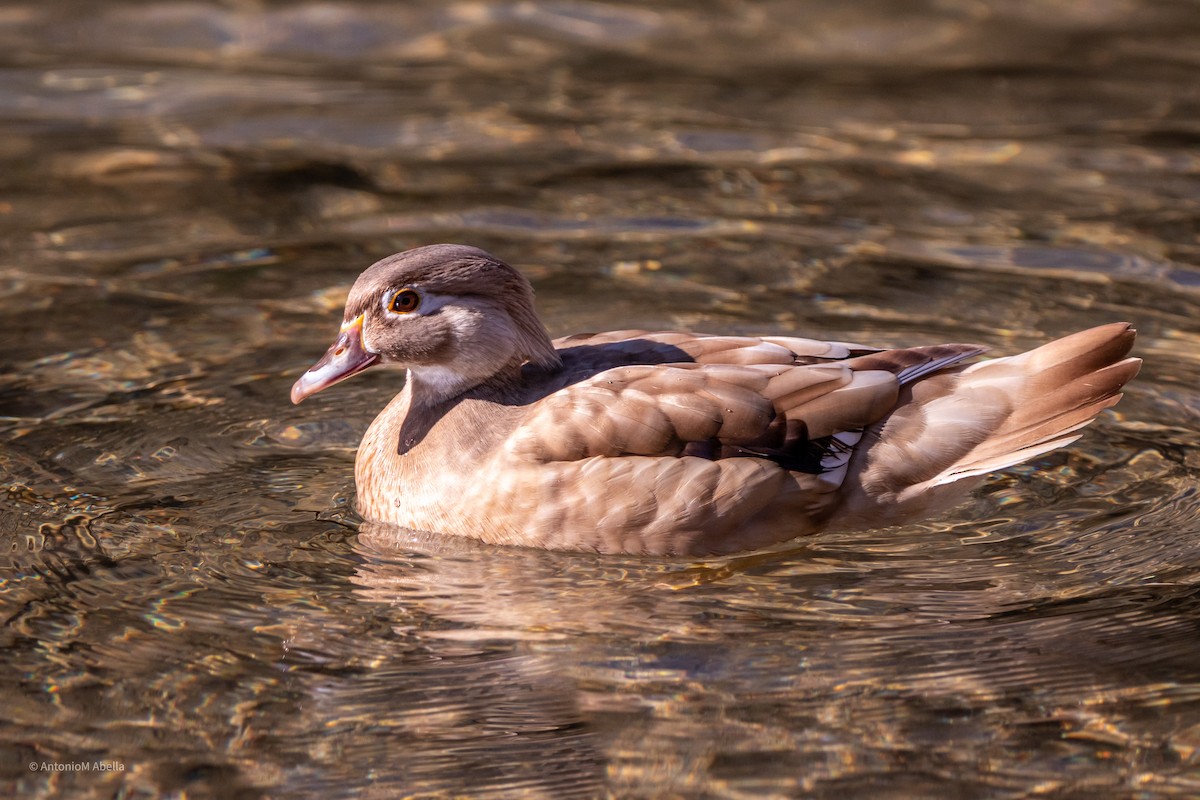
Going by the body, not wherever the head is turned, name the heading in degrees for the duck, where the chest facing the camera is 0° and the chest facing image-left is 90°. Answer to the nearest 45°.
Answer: approximately 90°
